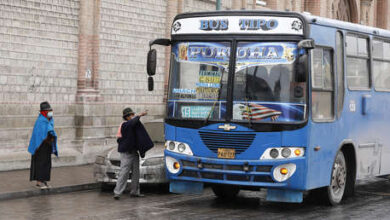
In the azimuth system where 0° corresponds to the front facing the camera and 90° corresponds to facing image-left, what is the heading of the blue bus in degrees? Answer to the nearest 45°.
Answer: approximately 45°

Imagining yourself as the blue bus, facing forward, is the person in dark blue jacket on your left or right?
on your right

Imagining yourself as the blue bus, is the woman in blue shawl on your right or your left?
on your right
